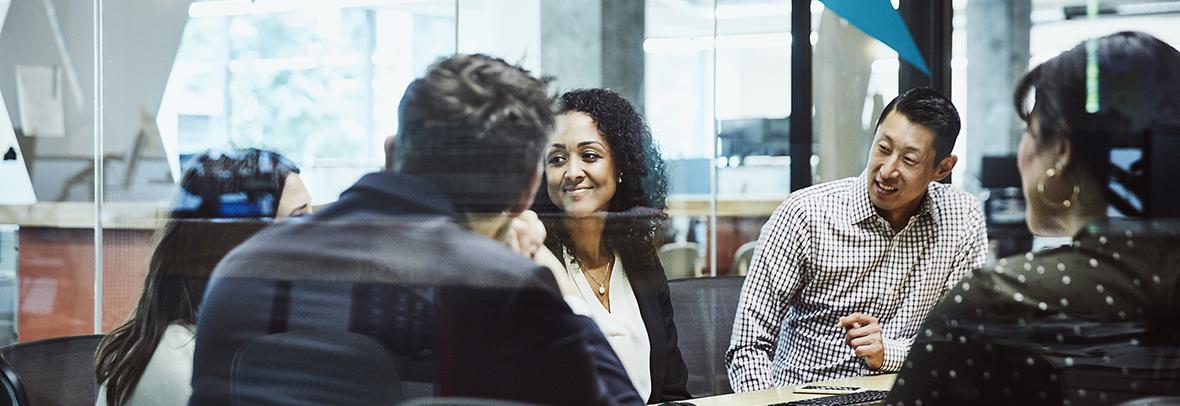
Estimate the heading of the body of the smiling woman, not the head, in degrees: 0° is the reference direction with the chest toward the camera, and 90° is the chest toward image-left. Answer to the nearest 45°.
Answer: approximately 45°

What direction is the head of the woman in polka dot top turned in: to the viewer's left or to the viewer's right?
to the viewer's left

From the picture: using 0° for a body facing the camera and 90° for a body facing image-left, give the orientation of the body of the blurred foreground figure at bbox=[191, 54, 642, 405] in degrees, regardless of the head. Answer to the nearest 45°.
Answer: approximately 225°

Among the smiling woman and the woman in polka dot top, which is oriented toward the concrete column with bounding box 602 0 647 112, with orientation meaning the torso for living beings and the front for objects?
the woman in polka dot top

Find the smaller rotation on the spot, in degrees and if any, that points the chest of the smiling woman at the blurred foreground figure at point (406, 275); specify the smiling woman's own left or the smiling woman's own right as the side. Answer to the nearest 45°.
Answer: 0° — they already face them
